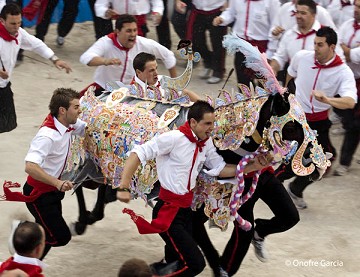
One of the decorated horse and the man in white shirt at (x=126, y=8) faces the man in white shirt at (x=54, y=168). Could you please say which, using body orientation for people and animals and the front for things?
the man in white shirt at (x=126, y=8)

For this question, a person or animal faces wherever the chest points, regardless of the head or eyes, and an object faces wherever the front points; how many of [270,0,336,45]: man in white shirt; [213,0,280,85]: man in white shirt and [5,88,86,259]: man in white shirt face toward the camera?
2

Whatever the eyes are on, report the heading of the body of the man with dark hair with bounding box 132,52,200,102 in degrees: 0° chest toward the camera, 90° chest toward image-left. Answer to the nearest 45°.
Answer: approximately 315°

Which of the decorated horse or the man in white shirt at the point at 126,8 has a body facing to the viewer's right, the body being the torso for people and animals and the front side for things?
the decorated horse

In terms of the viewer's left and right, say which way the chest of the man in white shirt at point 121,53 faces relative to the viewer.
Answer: facing the viewer and to the right of the viewer

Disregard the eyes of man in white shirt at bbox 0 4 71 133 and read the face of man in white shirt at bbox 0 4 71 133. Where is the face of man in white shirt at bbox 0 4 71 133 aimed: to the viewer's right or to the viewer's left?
to the viewer's right

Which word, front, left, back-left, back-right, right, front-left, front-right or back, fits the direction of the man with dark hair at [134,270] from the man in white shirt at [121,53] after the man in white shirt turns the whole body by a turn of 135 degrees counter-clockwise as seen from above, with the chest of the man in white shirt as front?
back

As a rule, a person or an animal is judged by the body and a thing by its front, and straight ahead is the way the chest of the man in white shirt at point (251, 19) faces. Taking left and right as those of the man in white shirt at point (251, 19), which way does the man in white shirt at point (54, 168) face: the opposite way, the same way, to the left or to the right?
to the left

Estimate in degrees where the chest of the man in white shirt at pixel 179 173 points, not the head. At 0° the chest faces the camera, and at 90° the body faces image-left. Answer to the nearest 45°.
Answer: approximately 315°

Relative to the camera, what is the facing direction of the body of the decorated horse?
to the viewer's right

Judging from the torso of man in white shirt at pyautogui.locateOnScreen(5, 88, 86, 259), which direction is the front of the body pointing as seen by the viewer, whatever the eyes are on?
to the viewer's right
